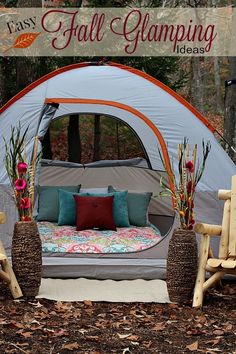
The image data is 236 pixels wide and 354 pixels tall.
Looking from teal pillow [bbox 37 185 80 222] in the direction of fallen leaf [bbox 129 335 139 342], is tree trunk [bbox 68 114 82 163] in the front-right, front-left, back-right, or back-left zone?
back-left

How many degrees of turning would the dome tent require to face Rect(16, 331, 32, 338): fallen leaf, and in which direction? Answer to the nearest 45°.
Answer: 0° — it already faces it

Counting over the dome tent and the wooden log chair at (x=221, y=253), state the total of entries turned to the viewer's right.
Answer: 0

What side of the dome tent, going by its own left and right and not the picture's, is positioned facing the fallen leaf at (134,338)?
front

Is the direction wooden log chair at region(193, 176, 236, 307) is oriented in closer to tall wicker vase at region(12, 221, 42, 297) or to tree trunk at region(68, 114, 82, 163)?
the tall wicker vase

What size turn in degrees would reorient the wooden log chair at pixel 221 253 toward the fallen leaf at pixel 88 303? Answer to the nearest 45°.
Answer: approximately 45° to its right

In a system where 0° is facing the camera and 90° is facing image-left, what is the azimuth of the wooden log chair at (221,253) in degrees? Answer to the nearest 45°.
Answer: approximately 45°

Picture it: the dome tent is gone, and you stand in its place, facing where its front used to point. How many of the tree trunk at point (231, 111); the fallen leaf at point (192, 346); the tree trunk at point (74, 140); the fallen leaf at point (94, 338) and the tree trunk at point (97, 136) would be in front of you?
2

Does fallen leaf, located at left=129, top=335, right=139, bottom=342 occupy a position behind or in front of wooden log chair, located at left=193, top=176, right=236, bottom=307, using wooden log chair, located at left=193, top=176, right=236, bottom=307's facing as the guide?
in front

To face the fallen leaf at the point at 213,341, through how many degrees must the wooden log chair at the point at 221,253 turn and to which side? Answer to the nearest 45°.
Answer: approximately 45° to its left

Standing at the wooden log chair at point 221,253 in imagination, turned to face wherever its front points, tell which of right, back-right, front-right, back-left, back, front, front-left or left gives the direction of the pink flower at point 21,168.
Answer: front-right

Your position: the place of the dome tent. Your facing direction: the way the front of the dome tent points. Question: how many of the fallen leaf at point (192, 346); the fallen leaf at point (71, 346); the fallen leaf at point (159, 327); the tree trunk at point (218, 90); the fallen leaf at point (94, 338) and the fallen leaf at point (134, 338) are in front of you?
5

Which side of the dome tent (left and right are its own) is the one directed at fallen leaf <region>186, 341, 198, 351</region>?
front

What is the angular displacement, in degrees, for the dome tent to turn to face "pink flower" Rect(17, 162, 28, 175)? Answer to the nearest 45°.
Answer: approximately 45° to its right
